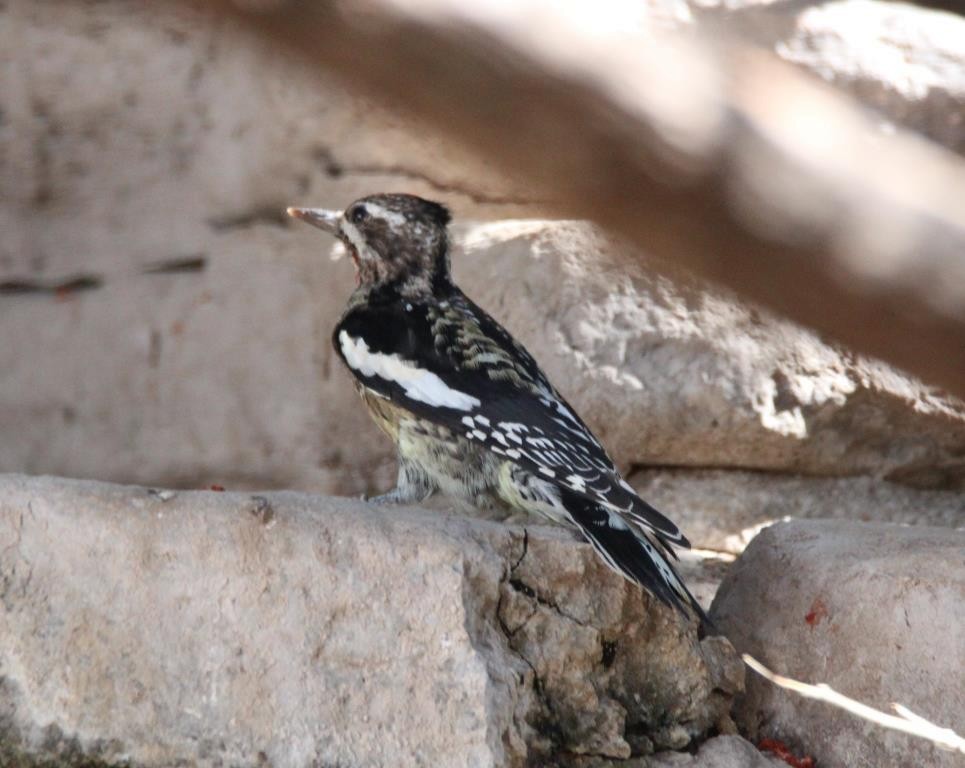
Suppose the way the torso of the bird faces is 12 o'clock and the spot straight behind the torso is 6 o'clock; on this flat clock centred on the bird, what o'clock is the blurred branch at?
The blurred branch is roughly at 9 o'clock from the bird.

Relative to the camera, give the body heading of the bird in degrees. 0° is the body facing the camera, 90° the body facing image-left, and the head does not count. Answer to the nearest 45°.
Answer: approximately 90°
